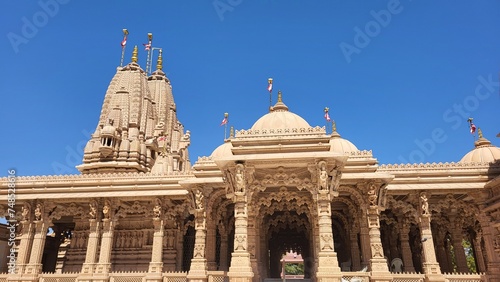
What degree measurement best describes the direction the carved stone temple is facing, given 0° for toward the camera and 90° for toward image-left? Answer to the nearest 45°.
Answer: approximately 0°
